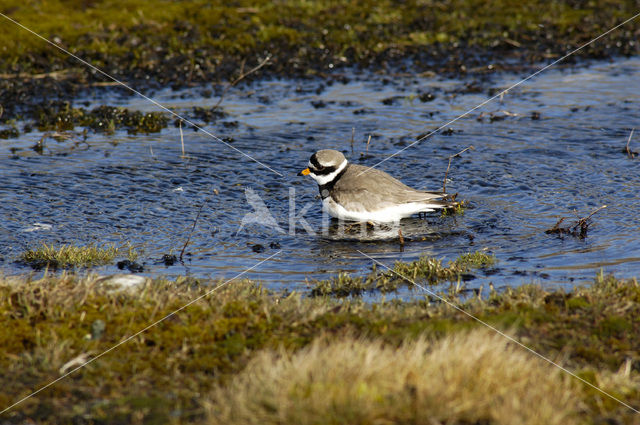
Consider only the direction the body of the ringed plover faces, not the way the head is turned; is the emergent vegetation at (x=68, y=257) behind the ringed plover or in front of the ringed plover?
in front

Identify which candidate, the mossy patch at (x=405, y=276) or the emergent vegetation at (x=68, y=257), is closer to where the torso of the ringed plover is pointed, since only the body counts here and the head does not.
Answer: the emergent vegetation

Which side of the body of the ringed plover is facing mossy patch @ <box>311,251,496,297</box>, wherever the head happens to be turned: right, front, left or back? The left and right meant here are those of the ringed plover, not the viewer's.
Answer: left

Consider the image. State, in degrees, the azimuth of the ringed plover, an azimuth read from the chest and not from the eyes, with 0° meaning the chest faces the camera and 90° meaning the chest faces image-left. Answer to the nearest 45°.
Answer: approximately 90°

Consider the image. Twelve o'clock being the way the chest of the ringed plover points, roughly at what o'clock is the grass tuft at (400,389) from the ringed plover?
The grass tuft is roughly at 9 o'clock from the ringed plover.

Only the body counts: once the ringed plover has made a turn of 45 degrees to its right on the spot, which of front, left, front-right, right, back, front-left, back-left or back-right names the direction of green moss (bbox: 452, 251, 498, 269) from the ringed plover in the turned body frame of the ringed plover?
back

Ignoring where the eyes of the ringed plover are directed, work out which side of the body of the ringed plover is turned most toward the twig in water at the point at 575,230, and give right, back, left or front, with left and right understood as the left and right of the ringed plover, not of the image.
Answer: back
